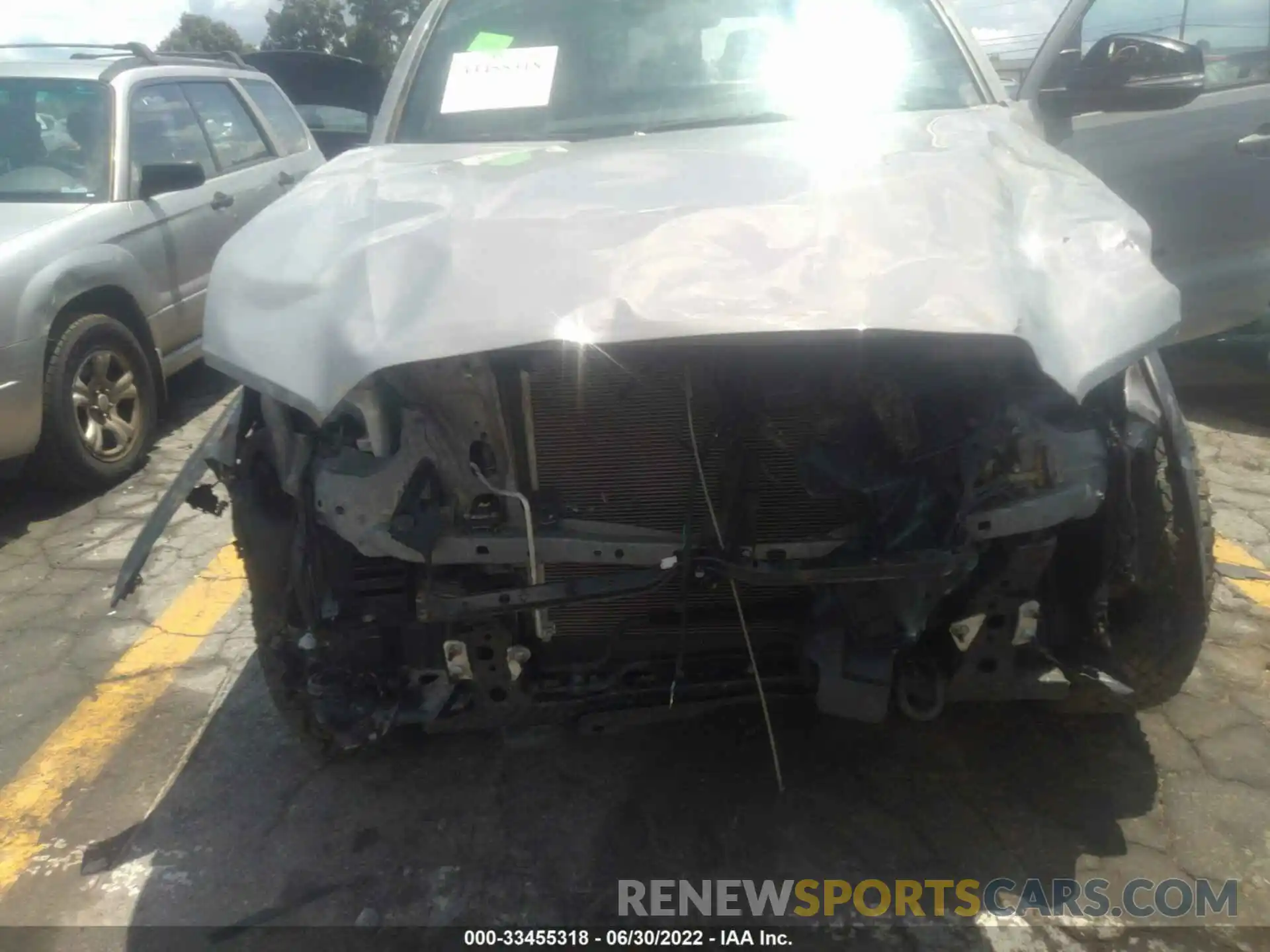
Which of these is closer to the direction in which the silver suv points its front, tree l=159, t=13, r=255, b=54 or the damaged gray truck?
the damaged gray truck

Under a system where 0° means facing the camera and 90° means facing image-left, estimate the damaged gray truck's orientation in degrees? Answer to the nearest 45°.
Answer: approximately 0°

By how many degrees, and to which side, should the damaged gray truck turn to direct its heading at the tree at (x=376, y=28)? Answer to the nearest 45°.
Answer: approximately 180°

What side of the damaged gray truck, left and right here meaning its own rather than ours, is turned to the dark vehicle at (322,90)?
back

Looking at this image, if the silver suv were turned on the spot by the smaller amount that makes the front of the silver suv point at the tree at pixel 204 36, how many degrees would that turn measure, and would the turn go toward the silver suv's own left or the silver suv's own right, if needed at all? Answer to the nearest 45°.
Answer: approximately 135° to the silver suv's own right

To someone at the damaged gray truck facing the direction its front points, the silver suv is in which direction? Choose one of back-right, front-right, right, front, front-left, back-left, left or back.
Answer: back-right

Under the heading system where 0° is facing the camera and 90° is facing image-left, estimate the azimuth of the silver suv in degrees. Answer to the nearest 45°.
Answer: approximately 45°

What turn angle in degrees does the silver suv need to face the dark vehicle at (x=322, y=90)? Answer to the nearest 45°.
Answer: approximately 180°

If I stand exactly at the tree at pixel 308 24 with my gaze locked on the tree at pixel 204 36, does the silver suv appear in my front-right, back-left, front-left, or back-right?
back-left

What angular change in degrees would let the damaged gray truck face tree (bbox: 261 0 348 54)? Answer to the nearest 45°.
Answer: approximately 180°

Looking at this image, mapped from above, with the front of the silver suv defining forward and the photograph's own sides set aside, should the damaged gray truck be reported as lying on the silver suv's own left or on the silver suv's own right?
on the silver suv's own left
